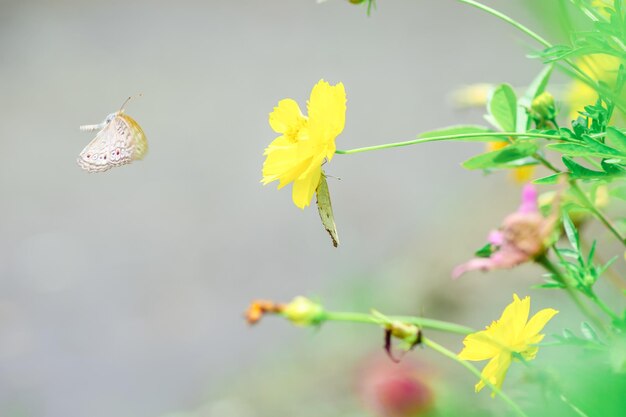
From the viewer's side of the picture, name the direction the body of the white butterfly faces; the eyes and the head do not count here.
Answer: to the viewer's right

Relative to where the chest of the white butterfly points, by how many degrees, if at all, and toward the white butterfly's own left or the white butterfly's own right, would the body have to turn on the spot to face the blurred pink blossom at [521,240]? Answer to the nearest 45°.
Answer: approximately 45° to the white butterfly's own right

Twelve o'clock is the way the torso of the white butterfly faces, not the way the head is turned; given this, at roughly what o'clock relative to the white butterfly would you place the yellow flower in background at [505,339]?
The yellow flower in background is roughly at 12 o'clock from the white butterfly.
